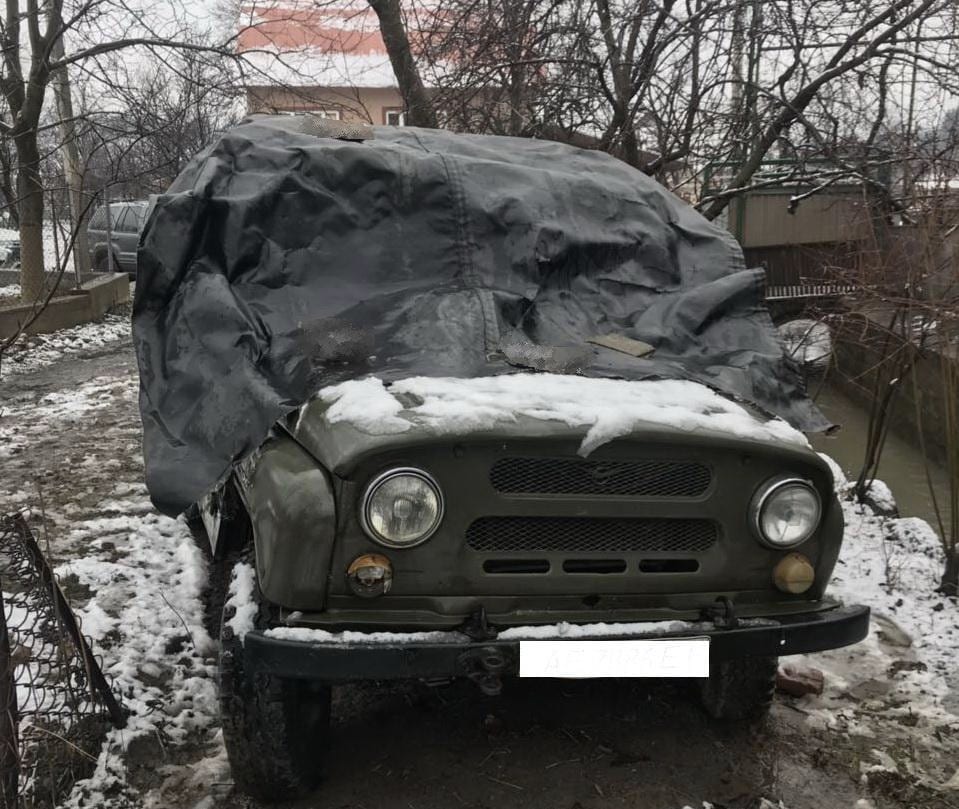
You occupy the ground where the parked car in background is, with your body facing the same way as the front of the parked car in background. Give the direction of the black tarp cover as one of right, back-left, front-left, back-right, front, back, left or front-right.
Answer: right

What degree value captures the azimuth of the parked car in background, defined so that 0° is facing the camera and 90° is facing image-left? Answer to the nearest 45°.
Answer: approximately 270°

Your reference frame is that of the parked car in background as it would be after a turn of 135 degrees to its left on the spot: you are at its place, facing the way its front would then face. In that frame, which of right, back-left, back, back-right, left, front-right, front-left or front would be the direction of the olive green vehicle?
back-left
